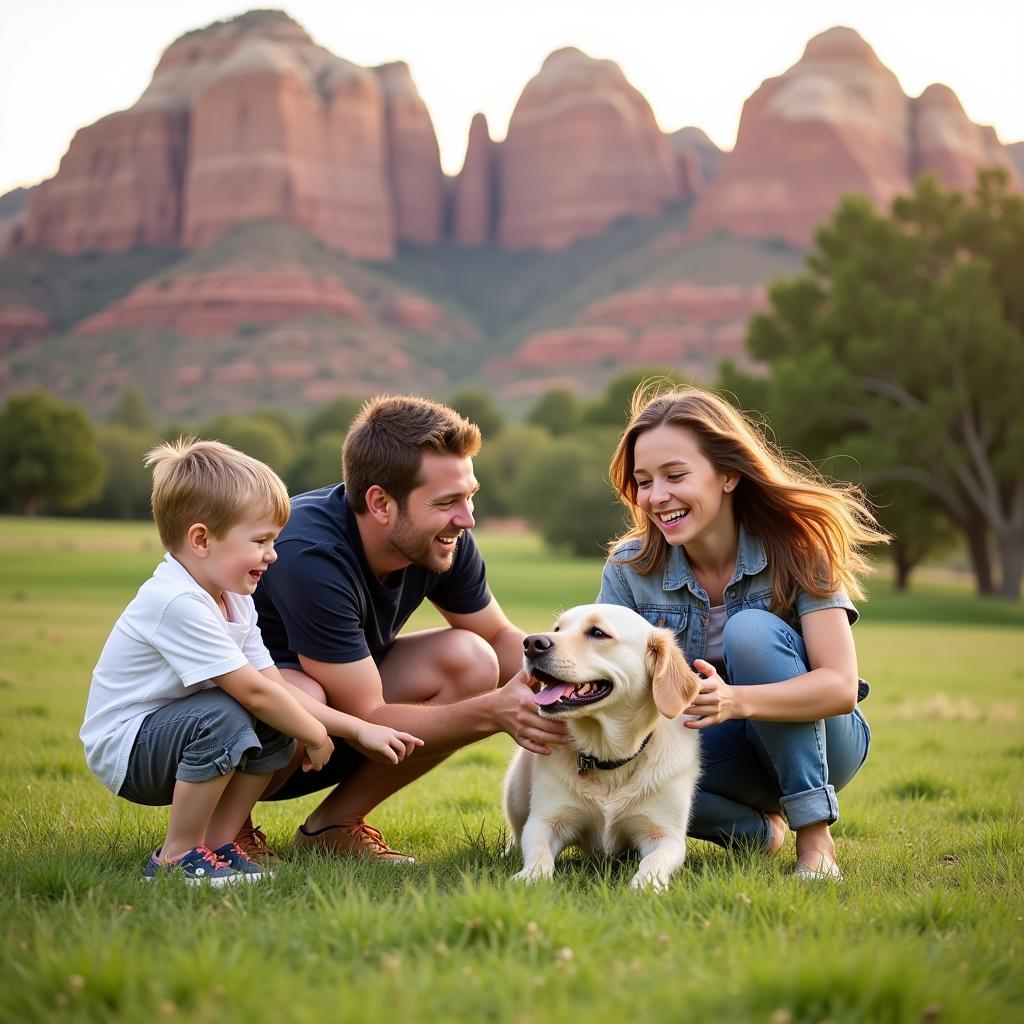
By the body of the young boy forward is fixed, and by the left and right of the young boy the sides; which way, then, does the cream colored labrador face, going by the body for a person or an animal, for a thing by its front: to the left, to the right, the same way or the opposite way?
to the right

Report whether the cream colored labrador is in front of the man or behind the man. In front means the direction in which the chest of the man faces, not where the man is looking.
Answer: in front

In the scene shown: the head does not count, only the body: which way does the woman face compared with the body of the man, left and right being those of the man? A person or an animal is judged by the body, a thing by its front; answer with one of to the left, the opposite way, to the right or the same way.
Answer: to the right

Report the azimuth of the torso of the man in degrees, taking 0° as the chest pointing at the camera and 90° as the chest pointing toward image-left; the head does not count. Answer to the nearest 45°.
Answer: approximately 315°

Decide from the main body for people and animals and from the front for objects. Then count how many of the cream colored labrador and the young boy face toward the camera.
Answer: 1

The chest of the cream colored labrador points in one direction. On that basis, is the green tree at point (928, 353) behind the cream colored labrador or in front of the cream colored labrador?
behind

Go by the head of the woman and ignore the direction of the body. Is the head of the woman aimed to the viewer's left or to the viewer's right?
to the viewer's left

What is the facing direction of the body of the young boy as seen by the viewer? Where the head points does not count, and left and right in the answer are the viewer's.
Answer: facing to the right of the viewer

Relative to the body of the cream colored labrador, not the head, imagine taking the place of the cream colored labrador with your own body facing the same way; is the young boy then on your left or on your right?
on your right

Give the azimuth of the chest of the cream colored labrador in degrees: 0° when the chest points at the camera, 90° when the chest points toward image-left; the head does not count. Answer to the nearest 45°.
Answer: approximately 0°

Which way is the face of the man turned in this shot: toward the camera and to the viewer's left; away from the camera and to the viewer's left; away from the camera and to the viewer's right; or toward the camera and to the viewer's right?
toward the camera and to the viewer's right
